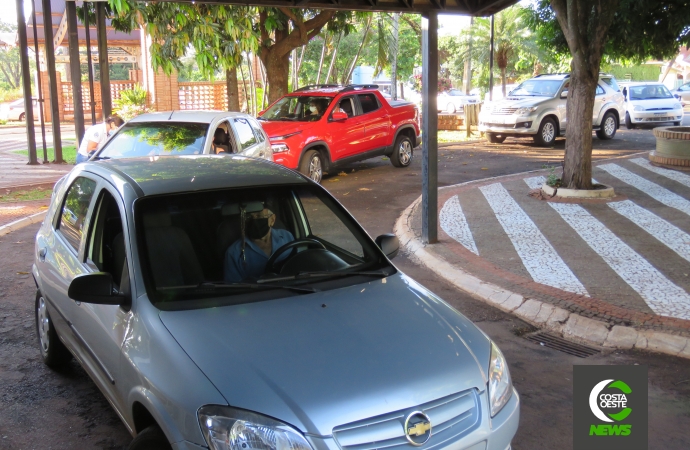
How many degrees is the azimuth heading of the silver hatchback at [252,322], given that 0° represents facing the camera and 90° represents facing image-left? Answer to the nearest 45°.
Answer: approximately 315°

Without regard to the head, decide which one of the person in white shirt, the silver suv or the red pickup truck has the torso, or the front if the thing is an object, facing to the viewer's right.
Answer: the person in white shirt

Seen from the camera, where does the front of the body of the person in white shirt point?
to the viewer's right

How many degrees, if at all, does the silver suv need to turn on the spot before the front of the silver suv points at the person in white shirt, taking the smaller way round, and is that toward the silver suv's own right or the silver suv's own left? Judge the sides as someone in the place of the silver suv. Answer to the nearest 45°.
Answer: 0° — it already faces them

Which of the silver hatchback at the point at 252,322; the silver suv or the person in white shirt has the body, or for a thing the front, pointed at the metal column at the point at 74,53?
the silver suv

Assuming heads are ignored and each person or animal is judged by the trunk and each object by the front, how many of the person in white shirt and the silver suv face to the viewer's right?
1

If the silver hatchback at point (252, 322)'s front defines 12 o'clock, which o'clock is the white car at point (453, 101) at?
The white car is roughly at 8 o'clock from the silver hatchback.

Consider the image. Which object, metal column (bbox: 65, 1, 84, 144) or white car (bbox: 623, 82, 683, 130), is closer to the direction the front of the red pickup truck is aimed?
the metal column

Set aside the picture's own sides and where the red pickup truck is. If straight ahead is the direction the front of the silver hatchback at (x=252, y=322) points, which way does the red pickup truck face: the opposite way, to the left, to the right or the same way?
to the right
